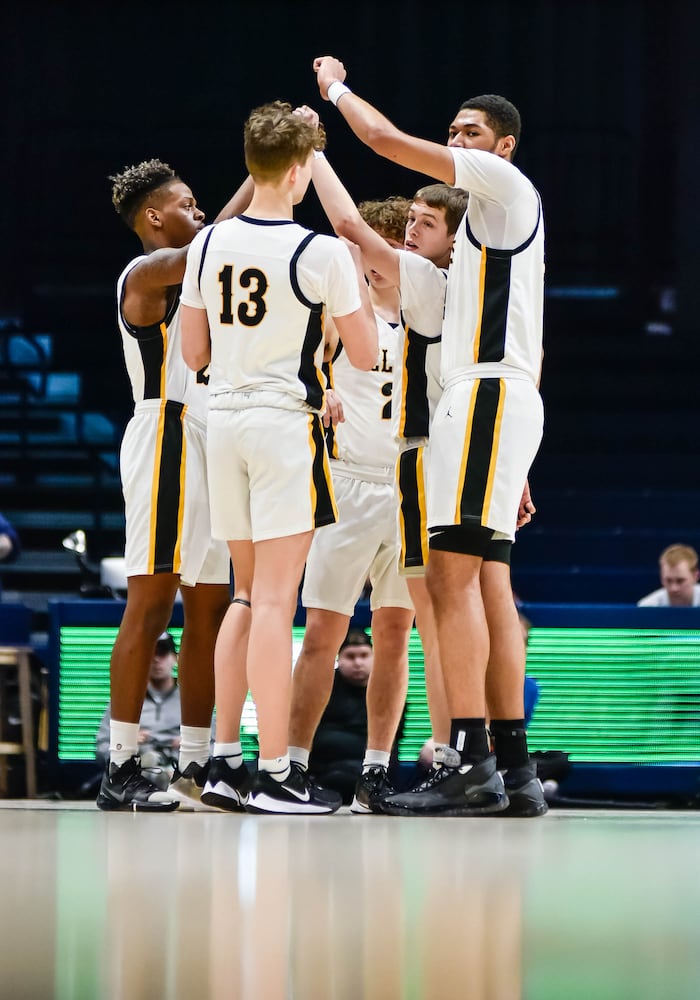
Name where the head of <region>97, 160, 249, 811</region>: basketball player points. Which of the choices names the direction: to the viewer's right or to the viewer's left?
to the viewer's right

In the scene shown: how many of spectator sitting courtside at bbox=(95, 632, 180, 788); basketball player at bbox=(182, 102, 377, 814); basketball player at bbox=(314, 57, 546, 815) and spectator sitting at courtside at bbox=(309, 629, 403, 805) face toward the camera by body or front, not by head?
2

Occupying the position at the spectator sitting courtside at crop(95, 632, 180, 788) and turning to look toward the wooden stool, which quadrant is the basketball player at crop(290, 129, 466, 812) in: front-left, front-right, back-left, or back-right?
back-left

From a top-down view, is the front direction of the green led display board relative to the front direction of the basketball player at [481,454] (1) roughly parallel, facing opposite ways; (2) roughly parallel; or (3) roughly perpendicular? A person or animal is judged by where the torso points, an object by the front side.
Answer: roughly perpendicular

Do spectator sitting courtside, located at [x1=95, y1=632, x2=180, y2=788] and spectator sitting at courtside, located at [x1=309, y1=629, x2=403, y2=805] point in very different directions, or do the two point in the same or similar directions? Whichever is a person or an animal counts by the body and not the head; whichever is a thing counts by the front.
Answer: same or similar directions

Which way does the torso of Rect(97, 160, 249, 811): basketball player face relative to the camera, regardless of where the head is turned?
to the viewer's right

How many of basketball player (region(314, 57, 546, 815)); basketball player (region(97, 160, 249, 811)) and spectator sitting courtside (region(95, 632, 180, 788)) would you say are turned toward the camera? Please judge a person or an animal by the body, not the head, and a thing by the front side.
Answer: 1

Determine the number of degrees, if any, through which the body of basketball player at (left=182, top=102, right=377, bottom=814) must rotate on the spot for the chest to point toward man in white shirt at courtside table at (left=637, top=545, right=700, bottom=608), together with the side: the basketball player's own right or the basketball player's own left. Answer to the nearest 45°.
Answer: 0° — they already face them

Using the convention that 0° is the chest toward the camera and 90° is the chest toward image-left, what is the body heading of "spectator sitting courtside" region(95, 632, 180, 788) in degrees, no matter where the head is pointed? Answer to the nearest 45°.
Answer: approximately 0°

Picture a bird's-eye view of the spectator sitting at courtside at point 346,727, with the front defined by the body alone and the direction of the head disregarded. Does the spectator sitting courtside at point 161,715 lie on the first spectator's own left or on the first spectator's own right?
on the first spectator's own right

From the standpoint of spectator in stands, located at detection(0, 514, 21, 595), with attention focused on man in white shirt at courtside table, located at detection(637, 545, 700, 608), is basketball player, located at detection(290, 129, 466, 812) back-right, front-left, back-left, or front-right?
front-right

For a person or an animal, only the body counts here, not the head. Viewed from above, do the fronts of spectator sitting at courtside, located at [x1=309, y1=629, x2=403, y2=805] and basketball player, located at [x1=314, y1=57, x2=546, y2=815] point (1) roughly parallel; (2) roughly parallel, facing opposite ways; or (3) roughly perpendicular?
roughly perpendicular

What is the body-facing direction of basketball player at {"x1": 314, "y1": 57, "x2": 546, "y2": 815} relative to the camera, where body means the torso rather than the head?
to the viewer's left

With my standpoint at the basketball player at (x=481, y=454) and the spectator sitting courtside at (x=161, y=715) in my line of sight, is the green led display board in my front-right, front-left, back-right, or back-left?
front-right

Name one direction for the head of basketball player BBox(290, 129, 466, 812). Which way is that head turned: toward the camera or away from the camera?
toward the camera

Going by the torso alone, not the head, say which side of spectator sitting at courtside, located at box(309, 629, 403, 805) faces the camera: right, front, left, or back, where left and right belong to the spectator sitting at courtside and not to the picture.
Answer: front

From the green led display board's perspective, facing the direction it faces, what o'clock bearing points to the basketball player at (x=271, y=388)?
The basketball player is roughly at 1 o'clock from the green led display board.

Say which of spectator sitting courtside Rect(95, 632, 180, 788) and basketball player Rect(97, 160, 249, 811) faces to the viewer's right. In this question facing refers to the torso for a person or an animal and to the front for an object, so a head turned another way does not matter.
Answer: the basketball player

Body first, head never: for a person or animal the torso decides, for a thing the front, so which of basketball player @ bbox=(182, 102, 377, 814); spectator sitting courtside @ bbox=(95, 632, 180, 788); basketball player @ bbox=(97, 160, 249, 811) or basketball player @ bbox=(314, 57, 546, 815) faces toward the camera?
the spectator sitting courtside

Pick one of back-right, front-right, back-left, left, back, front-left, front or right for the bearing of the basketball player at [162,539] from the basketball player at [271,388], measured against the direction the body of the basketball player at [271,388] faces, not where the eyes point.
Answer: left

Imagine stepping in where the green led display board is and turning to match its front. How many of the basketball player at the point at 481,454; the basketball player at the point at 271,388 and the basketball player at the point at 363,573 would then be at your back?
0

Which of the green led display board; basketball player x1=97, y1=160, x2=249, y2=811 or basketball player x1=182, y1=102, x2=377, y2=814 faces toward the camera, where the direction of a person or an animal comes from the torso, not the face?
the green led display board

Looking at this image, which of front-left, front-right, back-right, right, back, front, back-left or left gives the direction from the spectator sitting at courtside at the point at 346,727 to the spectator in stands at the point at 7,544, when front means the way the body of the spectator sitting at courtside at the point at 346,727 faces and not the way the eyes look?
back-right
